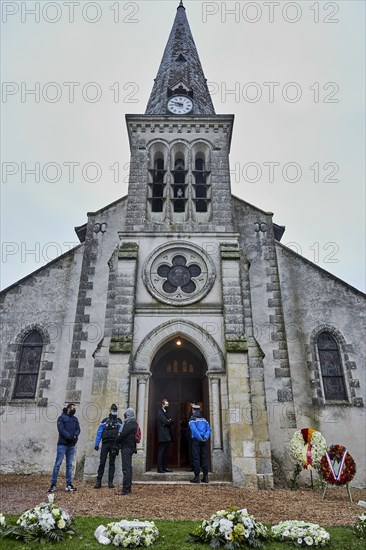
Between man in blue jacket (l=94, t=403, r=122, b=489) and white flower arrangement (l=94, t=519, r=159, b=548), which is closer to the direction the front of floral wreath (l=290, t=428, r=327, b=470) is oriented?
the white flower arrangement

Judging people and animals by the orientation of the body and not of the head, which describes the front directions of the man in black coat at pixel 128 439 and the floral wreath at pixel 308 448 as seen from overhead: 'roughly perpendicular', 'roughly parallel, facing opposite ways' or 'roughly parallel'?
roughly perpendicular

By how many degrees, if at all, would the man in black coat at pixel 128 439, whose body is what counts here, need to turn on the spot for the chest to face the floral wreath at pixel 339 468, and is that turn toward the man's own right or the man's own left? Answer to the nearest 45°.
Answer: approximately 180°

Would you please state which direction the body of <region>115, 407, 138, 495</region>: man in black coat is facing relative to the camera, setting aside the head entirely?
to the viewer's left

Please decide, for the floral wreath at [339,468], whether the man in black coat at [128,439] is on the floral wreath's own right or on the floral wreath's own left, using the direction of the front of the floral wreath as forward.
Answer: on the floral wreath's own right

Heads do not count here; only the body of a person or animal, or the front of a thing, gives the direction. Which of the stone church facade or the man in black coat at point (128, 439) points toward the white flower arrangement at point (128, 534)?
the stone church facade

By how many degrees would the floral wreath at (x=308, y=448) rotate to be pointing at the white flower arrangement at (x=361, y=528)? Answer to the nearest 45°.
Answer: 0° — it already faces it

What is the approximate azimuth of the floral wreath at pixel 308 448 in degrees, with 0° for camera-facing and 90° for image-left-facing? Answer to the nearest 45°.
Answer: approximately 0°

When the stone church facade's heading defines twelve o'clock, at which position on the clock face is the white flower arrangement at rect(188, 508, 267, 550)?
The white flower arrangement is roughly at 12 o'clock from the stone church facade.

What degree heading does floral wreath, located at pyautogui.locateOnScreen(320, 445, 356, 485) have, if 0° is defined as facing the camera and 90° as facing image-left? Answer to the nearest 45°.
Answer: approximately 0°

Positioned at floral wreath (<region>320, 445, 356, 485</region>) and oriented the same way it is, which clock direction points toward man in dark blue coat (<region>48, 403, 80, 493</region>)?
The man in dark blue coat is roughly at 2 o'clock from the floral wreath.
